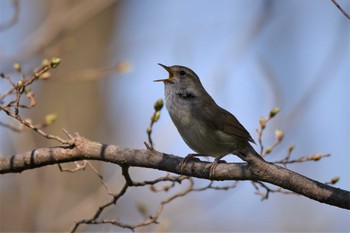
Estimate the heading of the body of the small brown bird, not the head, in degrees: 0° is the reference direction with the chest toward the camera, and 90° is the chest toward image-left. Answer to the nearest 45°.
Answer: approximately 90°
